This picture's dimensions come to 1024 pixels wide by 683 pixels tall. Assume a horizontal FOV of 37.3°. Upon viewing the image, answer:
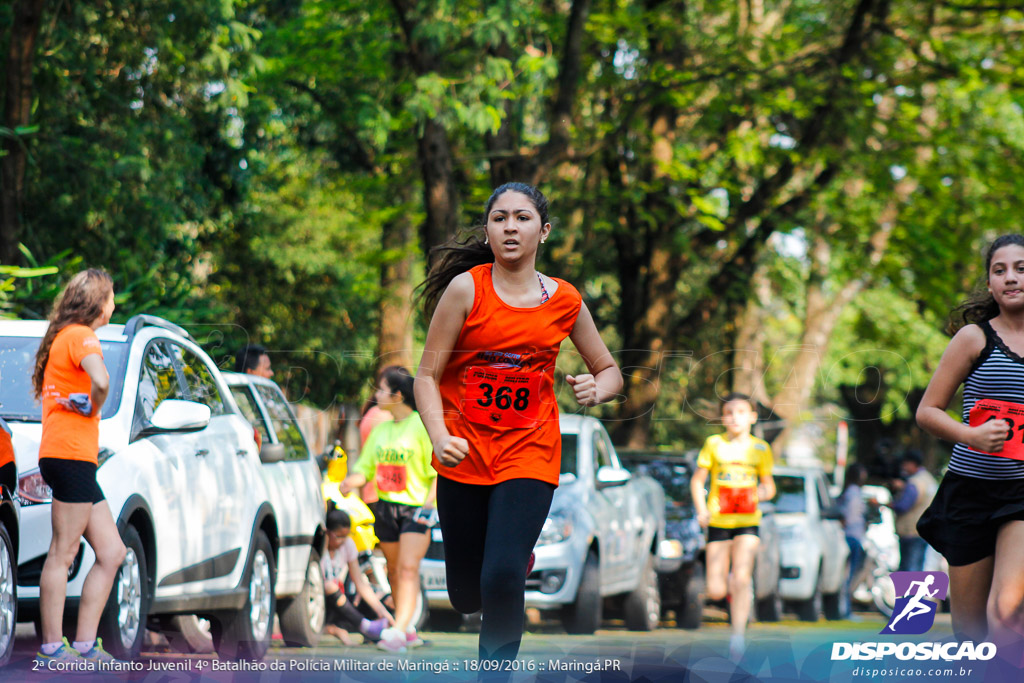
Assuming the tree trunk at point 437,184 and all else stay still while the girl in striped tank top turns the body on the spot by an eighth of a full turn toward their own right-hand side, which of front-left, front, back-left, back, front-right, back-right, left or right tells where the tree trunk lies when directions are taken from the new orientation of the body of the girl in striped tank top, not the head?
back-right

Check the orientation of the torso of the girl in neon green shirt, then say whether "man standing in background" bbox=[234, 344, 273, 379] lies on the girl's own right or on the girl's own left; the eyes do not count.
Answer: on the girl's own right

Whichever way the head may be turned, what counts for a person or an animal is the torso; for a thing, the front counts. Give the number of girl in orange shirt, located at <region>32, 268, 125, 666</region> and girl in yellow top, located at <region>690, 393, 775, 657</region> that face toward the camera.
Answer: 1

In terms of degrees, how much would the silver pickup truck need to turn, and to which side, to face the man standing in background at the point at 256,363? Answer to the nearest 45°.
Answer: approximately 45° to its right

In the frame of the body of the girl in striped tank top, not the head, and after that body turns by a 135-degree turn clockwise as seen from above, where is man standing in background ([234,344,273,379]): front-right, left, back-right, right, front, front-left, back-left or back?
front-right

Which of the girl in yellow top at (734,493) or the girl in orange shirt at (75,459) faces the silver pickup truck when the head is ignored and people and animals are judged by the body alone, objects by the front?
the girl in orange shirt

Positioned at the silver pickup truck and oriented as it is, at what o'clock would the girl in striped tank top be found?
The girl in striped tank top is roughly at 10 o'clock from the silver pickup truck.

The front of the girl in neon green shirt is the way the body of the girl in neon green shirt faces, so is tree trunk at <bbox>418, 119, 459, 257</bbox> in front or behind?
behind

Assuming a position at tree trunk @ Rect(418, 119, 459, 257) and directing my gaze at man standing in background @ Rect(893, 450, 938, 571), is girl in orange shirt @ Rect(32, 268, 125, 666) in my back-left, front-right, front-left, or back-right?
front-right

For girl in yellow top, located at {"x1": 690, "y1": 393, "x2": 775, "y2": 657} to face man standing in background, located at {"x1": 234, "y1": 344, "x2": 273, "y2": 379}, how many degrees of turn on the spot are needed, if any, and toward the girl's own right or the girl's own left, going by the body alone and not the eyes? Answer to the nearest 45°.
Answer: approximately 90° to the girl's own right

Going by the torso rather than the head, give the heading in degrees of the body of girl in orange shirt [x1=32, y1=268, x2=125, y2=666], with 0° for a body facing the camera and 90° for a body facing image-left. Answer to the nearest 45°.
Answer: approximately 225°
